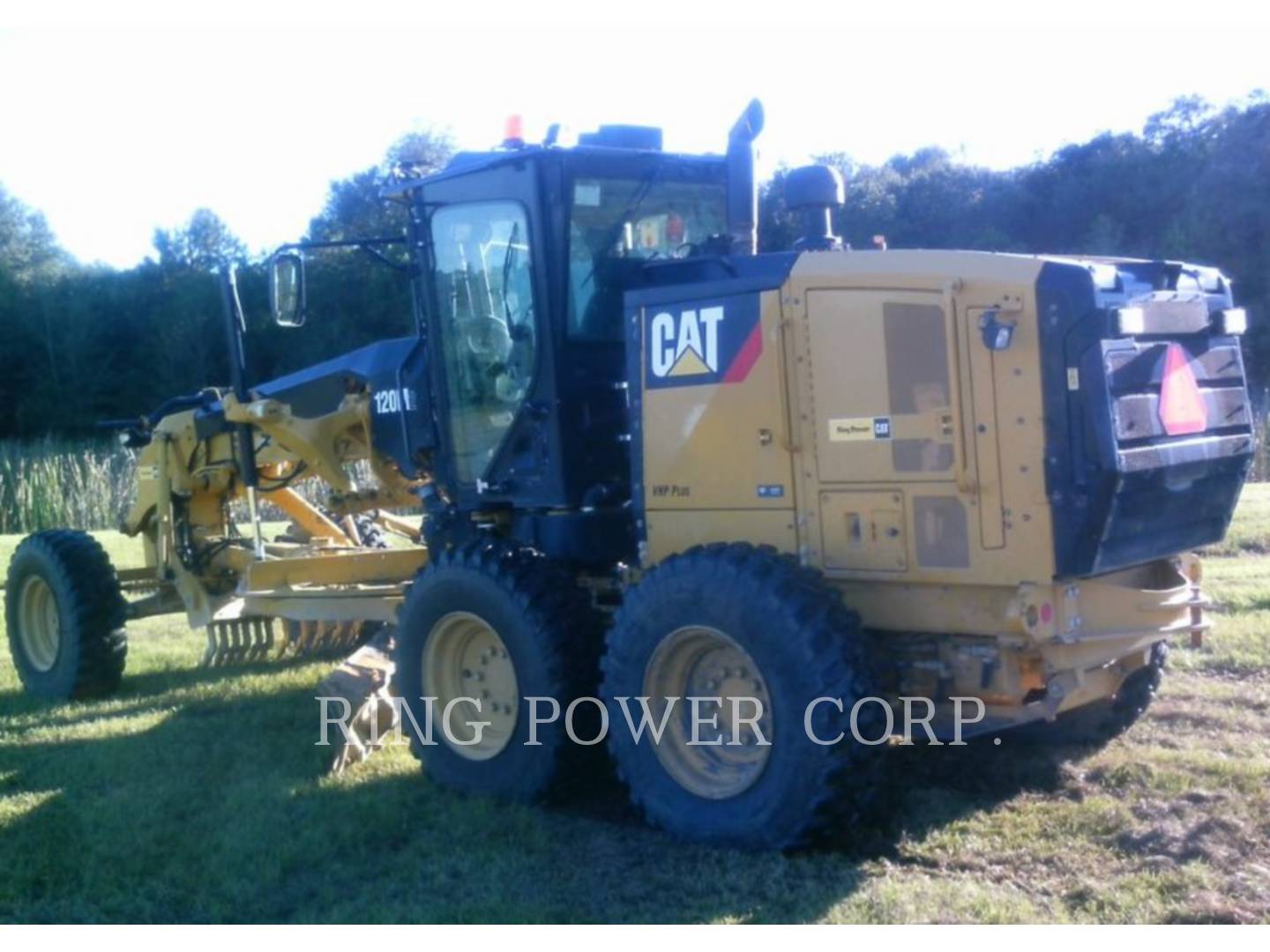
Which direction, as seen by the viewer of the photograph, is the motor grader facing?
facing away from the viewer and to the left of the viewer
